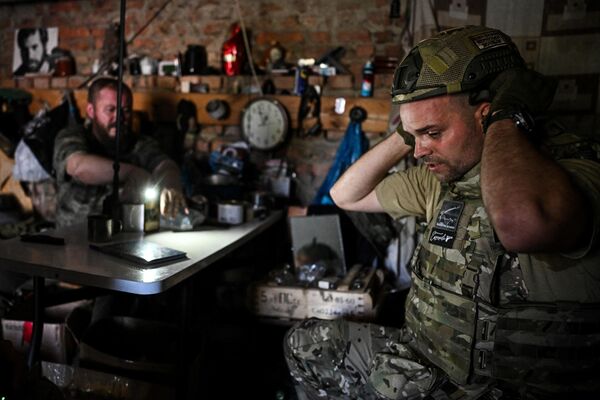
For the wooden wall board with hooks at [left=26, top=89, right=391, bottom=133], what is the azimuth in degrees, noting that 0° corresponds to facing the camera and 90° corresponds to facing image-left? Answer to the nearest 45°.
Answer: approximately 0°

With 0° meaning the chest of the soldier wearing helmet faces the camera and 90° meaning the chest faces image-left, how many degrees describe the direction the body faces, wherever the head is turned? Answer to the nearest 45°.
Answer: approximately 45°

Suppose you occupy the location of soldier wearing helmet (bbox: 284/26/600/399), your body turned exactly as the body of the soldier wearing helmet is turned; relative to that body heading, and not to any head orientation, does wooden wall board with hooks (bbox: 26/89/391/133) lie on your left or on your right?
on your right

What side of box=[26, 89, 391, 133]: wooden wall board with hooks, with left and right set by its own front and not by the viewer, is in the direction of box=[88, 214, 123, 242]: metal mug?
front

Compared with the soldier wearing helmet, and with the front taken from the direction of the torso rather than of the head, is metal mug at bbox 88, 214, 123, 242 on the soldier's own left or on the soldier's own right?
on the soldier's own right

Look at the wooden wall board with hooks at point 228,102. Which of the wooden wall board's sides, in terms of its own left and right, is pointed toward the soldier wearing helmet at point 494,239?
front
